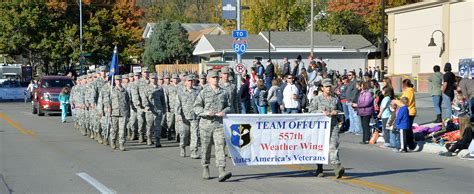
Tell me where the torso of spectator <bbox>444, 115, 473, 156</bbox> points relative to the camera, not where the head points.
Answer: to the viewer's left

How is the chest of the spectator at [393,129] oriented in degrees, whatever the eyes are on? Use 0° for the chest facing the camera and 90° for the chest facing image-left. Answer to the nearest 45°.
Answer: approximately 90°

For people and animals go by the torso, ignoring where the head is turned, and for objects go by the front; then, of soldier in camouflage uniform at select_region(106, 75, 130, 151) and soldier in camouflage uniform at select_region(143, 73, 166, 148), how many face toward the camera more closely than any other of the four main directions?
2

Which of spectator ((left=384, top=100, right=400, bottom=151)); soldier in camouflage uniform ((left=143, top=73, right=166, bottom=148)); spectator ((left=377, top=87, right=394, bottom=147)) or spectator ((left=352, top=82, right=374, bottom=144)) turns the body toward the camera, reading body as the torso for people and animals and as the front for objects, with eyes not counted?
the soldier in camouflage uniform

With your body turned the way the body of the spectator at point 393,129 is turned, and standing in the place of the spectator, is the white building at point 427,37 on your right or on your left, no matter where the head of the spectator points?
on your right

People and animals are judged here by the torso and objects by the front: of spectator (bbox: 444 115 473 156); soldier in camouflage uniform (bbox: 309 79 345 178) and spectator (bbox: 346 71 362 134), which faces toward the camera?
the soldier in camouflage uniform

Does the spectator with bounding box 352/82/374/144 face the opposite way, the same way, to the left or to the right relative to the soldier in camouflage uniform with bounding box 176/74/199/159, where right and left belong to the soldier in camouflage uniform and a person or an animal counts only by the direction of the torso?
to the right

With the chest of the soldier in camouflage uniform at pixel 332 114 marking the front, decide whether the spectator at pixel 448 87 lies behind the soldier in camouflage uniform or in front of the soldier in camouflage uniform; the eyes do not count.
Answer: behind

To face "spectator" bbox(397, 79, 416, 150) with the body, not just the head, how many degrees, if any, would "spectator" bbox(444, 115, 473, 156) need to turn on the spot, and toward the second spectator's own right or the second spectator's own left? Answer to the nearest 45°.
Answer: approximately 45° to the second spectator's own right

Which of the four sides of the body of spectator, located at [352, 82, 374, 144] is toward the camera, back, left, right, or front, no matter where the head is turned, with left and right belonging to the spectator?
left

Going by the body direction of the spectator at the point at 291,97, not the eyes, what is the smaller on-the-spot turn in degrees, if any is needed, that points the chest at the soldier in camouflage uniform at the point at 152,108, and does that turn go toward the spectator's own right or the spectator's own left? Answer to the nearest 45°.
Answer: approximately 45° to the spectator's own right

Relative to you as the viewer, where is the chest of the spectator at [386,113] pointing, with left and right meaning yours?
facing to the left of the viewer

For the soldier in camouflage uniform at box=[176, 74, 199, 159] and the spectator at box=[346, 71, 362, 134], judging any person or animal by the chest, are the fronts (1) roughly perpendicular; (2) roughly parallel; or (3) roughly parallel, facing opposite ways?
roughly perpendicular

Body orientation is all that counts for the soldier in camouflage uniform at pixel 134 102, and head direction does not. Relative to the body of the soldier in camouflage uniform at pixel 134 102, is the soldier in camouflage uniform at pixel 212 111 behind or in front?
in front
